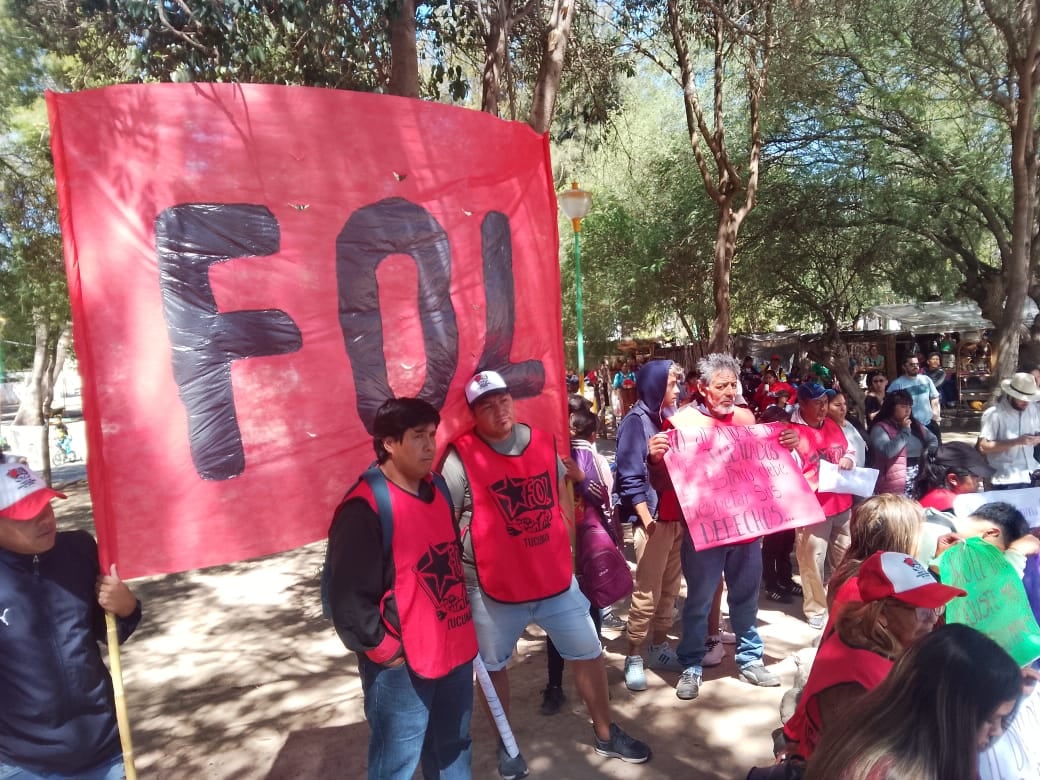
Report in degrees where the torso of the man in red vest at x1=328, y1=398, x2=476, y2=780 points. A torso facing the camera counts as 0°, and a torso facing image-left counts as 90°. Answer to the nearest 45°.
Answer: approximately 315°

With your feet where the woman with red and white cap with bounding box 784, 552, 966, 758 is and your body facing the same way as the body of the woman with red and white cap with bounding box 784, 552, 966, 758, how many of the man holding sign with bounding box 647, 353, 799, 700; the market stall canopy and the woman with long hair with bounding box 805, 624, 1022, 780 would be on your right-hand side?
1

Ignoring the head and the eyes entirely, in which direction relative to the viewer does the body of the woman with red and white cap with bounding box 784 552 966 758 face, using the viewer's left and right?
facing to the right of the viewer

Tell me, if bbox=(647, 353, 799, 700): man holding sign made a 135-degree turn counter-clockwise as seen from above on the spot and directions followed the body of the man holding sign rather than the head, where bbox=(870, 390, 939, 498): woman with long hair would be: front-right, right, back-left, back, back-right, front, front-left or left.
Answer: front

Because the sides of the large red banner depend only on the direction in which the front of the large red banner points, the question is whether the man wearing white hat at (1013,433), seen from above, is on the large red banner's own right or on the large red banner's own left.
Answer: on the large red banner's own left

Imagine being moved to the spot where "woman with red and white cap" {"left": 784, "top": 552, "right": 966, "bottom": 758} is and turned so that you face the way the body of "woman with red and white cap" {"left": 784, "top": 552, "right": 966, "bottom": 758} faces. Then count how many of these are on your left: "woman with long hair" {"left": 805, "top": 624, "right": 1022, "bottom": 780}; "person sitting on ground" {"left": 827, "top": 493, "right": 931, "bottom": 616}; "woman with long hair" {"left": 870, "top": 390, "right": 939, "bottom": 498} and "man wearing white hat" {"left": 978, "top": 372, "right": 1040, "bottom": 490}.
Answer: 3

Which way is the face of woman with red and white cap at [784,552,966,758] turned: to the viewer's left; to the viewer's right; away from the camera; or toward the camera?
to the viewer's right
